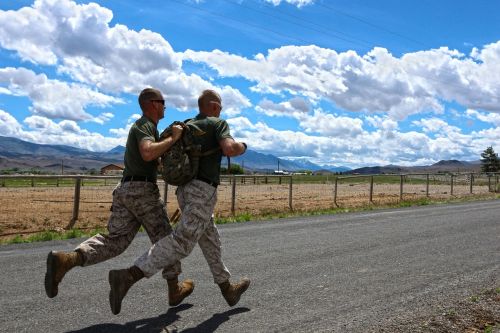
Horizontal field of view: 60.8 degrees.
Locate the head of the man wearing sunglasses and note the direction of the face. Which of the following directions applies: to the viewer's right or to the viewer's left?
to the viewer's right

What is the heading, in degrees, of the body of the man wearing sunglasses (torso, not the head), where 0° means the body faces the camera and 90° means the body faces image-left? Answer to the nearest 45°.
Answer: approximately 270°

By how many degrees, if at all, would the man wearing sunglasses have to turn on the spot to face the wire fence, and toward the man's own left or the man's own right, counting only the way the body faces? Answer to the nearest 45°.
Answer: approximately 90° to the man's own left

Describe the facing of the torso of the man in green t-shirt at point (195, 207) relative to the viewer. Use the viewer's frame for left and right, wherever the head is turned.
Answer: facing to the right of the viewer

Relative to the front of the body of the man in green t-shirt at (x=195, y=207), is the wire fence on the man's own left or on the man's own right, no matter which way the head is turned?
on the man's own left
